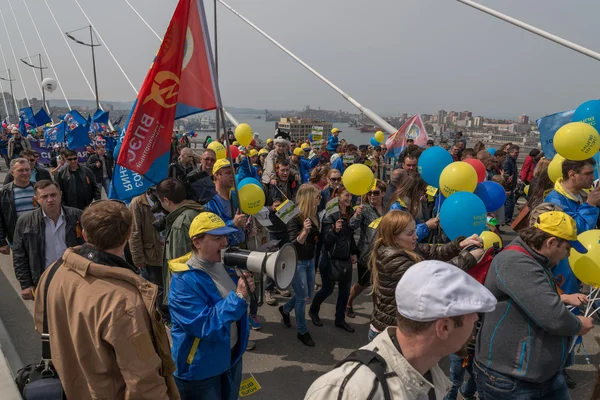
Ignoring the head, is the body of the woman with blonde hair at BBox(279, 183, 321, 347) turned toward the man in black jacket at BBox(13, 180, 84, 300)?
no

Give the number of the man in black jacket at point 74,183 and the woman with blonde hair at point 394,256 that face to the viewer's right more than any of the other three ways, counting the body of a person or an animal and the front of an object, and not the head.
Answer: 1

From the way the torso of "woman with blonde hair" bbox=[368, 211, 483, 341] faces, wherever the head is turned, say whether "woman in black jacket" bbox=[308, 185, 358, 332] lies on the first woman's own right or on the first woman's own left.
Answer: on the first woman's own left

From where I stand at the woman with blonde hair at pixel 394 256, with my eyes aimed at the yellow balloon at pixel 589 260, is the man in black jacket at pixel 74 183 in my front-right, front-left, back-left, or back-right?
back-left

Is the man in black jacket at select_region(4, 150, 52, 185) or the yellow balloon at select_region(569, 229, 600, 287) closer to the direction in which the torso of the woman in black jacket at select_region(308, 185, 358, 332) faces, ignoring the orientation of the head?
the yellow balloon

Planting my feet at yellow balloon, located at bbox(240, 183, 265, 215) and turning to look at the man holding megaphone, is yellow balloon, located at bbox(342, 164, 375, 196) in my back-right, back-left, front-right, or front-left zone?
back-left

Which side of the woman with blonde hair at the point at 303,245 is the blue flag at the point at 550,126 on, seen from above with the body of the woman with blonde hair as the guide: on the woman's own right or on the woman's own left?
on the woman's own left

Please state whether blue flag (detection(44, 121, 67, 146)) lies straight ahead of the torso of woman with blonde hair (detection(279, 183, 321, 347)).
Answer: no

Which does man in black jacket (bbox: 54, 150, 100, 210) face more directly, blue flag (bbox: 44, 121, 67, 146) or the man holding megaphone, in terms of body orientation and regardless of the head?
the man holding megaphone

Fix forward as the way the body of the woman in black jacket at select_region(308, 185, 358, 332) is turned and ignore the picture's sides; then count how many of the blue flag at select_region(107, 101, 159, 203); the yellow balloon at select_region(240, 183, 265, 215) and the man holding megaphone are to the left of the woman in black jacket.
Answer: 0

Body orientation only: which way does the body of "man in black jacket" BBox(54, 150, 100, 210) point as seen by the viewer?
toward the camera

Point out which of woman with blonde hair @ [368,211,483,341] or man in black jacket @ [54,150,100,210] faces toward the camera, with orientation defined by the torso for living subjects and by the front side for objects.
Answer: the man in black jacket

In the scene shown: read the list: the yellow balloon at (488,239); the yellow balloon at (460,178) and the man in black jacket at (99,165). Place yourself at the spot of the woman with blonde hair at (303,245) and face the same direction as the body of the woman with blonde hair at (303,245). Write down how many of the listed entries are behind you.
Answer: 1

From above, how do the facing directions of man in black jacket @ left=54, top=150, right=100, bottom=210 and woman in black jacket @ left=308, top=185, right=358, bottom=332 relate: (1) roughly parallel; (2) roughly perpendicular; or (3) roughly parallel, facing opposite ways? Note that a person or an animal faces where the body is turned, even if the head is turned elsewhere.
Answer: roughly parallel

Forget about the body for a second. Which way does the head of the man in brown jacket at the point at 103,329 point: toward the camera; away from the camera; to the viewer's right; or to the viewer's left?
away from the camera

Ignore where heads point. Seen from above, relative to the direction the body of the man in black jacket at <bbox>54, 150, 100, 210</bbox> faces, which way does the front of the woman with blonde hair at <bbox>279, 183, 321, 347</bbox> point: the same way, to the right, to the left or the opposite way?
the same way

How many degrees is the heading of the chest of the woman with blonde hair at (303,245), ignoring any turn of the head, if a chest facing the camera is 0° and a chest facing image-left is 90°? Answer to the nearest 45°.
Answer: approximately 315°
